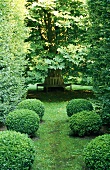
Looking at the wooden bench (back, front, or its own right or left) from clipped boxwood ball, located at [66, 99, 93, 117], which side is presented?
front

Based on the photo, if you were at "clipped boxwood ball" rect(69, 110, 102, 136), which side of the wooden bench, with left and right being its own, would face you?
front

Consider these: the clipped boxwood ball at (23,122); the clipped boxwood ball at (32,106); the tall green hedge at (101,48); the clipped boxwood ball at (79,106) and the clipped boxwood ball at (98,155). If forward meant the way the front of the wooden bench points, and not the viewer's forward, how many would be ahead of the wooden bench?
5

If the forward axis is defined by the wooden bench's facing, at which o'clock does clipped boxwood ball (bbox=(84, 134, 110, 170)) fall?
The clipped boxwood ball is roughly at 12 o'clock from the wooden bench.

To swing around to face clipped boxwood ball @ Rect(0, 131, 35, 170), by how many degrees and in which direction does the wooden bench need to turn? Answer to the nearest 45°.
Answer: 0° — it already faces it

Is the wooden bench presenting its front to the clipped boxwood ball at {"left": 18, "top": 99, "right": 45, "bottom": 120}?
yes

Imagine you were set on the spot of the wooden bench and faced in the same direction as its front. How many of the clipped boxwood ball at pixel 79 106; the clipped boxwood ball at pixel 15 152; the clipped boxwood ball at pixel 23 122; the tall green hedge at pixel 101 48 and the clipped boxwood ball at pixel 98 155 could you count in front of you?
5

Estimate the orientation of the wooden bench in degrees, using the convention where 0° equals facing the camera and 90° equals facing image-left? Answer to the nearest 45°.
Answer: approximately 0°

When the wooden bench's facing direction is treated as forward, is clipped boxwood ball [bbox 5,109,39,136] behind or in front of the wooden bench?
in front

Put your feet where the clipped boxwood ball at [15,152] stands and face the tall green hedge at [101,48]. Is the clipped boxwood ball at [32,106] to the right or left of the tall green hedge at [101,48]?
left
